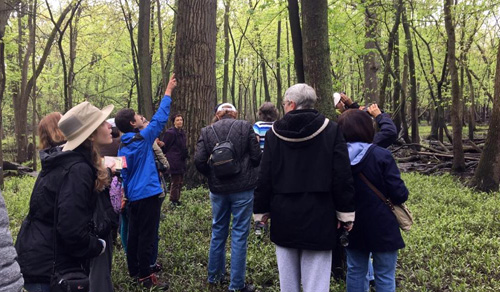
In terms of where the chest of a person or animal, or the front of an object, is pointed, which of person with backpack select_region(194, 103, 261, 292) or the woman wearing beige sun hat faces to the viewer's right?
the woman wearing beige sun hat

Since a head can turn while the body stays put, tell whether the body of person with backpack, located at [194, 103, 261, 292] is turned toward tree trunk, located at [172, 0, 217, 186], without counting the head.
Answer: yes

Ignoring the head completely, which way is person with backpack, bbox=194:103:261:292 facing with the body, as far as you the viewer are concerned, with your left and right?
facing away from the viewer

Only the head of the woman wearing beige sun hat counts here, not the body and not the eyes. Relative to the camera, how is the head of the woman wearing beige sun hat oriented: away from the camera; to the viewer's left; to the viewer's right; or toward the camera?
to the viewer's right

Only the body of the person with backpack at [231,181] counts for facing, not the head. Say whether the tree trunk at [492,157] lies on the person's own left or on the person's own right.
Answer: on the person's own right

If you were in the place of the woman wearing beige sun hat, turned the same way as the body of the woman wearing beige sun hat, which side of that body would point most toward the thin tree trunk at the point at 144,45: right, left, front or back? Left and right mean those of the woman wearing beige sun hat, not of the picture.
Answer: left

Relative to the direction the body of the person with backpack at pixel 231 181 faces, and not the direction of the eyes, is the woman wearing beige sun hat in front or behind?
behind

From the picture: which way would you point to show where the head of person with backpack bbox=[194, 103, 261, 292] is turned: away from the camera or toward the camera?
away from the camera

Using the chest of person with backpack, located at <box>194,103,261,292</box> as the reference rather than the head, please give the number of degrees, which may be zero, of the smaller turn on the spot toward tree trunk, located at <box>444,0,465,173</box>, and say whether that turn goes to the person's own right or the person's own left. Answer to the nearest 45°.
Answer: approximately 45° to the person's own right

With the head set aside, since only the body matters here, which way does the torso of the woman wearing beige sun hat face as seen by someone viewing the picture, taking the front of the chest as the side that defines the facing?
to the viewer's right

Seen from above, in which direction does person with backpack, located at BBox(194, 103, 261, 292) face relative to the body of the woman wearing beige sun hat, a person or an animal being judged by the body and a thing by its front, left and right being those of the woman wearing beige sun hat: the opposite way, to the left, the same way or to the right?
to the left

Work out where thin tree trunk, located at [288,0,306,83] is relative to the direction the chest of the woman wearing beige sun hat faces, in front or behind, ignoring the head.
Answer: in front

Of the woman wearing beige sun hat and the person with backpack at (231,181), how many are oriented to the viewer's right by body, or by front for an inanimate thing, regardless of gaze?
1
